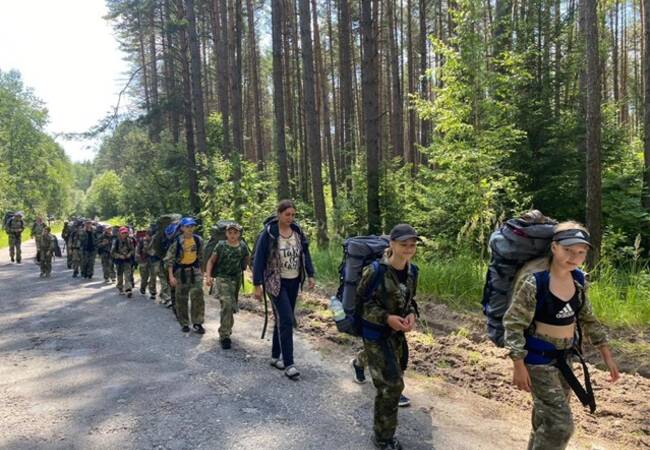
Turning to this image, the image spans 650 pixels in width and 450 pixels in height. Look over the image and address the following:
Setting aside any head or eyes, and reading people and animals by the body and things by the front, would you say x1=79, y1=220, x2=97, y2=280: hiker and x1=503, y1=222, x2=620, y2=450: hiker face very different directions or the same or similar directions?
same or similar directions

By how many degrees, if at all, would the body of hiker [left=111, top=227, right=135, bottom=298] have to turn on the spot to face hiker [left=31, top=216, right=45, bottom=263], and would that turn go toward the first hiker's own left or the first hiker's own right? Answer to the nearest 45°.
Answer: approximately 135° to the first hiker's own right

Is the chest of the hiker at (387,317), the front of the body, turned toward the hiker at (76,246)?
no

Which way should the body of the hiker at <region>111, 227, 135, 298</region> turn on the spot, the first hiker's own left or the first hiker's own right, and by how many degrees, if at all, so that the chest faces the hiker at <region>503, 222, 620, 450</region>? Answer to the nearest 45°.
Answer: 0° — they already face them

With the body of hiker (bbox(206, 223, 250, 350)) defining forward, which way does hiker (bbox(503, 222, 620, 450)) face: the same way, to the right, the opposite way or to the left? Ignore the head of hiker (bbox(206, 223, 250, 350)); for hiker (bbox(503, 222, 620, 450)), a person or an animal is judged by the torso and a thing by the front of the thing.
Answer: the same way

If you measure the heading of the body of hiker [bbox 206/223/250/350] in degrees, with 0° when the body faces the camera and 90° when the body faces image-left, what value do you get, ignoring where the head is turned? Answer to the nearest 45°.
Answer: approximately 0°

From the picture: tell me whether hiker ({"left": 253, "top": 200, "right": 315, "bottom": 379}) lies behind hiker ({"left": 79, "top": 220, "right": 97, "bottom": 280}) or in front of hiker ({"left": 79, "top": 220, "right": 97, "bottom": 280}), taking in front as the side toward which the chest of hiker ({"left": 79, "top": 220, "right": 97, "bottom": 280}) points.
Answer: in front

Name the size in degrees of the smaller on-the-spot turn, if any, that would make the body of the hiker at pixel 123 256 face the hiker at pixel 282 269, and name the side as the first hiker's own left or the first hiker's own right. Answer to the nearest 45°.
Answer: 0° — they already face them

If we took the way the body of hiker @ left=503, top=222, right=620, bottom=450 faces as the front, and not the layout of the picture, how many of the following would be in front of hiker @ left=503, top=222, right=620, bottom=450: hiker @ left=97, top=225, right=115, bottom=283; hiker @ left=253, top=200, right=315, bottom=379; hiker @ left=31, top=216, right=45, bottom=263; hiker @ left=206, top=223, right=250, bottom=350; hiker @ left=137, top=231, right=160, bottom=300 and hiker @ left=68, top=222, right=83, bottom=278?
0

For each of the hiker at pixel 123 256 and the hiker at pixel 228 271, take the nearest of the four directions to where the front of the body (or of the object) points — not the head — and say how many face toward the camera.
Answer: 2

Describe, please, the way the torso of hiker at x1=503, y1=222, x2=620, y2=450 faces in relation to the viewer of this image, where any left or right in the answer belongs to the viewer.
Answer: facing the viewer and to the right of the viewer

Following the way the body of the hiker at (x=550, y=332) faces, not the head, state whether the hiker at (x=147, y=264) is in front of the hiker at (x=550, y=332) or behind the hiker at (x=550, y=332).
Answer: behind

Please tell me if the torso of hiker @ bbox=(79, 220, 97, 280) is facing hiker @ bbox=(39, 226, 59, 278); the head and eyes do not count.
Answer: no

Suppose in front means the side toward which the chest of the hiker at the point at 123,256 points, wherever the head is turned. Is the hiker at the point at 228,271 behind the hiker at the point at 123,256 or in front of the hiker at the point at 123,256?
in front

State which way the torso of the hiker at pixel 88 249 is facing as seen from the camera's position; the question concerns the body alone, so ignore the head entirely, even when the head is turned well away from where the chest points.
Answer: toward the camera

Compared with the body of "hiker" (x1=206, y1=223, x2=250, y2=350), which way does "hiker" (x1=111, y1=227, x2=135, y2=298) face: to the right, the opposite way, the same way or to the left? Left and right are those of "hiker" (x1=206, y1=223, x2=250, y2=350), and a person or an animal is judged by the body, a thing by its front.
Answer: the same way

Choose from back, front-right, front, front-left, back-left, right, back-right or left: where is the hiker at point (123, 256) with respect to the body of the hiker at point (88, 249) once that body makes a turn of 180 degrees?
back

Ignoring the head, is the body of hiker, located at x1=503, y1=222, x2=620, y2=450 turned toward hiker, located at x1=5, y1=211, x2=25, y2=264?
no

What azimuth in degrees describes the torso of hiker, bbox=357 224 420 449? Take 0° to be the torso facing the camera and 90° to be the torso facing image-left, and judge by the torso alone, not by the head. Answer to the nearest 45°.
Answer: approximately 315°
